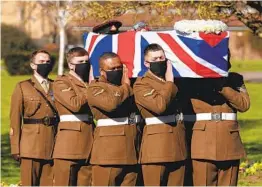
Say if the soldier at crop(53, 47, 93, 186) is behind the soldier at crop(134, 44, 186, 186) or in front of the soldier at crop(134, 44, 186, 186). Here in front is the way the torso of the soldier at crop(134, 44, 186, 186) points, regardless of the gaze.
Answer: behind

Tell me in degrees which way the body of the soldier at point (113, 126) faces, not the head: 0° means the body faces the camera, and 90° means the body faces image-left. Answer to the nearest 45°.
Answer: approximately 315°

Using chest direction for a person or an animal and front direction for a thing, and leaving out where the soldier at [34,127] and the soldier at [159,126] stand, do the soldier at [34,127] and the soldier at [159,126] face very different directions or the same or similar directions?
same or similar directions

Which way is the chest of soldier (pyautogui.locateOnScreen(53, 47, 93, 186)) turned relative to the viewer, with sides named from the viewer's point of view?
facing the viewer and to the right of the viewer

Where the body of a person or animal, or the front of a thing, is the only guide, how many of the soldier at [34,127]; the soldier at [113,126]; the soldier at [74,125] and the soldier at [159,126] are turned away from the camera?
0

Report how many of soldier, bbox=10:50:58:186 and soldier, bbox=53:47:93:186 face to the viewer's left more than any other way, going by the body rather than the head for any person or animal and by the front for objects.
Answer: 0

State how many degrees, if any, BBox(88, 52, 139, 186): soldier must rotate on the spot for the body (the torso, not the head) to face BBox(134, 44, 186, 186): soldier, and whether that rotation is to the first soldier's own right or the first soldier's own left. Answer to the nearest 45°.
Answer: approximately 45° to the first soldier's own left

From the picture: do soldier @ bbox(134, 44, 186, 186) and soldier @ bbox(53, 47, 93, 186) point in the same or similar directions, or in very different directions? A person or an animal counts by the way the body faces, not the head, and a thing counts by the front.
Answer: same or similar directions

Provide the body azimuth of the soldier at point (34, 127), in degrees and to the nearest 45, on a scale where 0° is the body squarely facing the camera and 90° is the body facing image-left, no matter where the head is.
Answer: approximately 315°

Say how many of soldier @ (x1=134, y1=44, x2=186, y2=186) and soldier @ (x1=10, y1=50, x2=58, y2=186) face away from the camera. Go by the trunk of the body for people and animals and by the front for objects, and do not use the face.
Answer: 0
